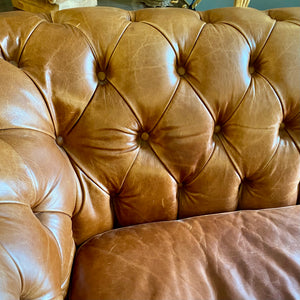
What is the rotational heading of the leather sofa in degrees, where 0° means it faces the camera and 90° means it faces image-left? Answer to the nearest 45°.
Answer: approximately 0°
